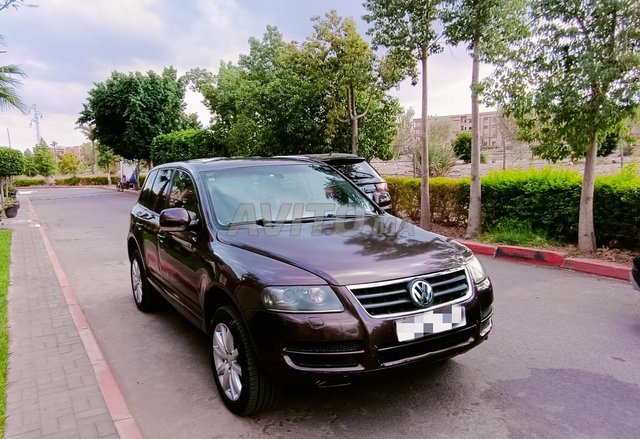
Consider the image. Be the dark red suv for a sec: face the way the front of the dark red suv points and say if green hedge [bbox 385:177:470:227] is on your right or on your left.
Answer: on your left

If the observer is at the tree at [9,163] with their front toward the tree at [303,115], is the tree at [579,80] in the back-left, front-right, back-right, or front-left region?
front-right

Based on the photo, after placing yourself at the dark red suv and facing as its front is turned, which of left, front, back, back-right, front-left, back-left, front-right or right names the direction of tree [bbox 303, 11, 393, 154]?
back-left

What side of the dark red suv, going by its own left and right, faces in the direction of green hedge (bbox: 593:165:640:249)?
left

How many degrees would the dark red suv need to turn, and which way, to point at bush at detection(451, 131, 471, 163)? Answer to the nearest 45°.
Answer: approximately 135° to its left

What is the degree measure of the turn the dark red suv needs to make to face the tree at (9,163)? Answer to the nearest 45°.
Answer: approximately 180°

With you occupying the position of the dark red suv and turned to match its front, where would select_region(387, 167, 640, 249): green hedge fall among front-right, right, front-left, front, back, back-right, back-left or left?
left

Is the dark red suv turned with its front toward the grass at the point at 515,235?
no

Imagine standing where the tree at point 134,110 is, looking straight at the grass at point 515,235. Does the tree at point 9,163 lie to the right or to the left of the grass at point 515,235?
right

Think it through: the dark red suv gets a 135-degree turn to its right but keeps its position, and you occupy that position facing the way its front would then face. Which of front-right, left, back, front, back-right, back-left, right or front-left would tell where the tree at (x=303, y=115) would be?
right

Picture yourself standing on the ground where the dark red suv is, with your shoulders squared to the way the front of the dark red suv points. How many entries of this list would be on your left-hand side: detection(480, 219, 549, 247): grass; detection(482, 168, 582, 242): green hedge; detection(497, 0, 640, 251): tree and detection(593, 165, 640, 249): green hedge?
4

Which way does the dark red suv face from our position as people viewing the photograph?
facing the viewer and to the right of the viewer

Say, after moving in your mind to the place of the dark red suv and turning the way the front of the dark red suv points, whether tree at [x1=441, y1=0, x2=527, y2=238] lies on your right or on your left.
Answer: on your left

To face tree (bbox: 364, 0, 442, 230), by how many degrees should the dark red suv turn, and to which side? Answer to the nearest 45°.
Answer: approximately 135° to its left

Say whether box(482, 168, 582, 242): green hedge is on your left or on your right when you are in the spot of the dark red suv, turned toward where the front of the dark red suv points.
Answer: on your left
